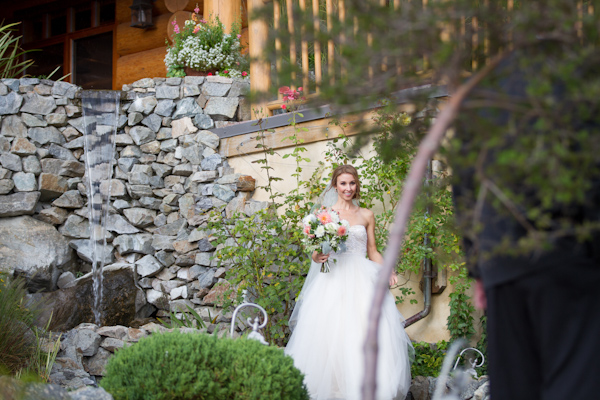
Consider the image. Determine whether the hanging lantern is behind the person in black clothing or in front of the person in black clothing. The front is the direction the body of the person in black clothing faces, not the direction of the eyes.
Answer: in front

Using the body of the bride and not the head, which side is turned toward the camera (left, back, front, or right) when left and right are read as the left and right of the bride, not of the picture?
front

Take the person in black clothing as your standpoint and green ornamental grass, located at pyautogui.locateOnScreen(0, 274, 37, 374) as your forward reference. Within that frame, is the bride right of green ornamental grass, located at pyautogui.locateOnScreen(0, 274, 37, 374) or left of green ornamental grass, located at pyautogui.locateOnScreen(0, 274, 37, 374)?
right

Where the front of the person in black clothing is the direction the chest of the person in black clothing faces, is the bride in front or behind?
in front

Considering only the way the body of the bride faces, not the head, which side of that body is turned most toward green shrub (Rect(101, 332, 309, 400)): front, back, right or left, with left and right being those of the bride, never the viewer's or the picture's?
front

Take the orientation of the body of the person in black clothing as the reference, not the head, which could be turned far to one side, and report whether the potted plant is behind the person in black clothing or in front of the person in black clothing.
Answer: in front

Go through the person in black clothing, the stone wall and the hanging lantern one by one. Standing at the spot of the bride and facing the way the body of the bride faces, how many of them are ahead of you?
1

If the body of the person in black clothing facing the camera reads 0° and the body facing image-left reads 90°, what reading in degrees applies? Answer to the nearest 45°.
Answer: approximately 180°

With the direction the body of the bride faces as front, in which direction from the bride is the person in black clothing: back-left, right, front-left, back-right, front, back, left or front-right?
front

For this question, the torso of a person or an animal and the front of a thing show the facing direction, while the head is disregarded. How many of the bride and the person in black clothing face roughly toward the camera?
1

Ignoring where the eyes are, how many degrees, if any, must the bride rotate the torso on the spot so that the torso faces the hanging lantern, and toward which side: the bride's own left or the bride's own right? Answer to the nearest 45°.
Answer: approximately 135° to the bride's own right

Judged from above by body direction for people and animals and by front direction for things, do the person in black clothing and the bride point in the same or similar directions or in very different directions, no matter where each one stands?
very different directions

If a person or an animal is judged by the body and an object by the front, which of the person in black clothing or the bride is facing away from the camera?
the person in black clothing

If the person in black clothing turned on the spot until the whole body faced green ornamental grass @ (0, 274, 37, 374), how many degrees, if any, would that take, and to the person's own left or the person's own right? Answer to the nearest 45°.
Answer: approximately 45° to the person's own left
